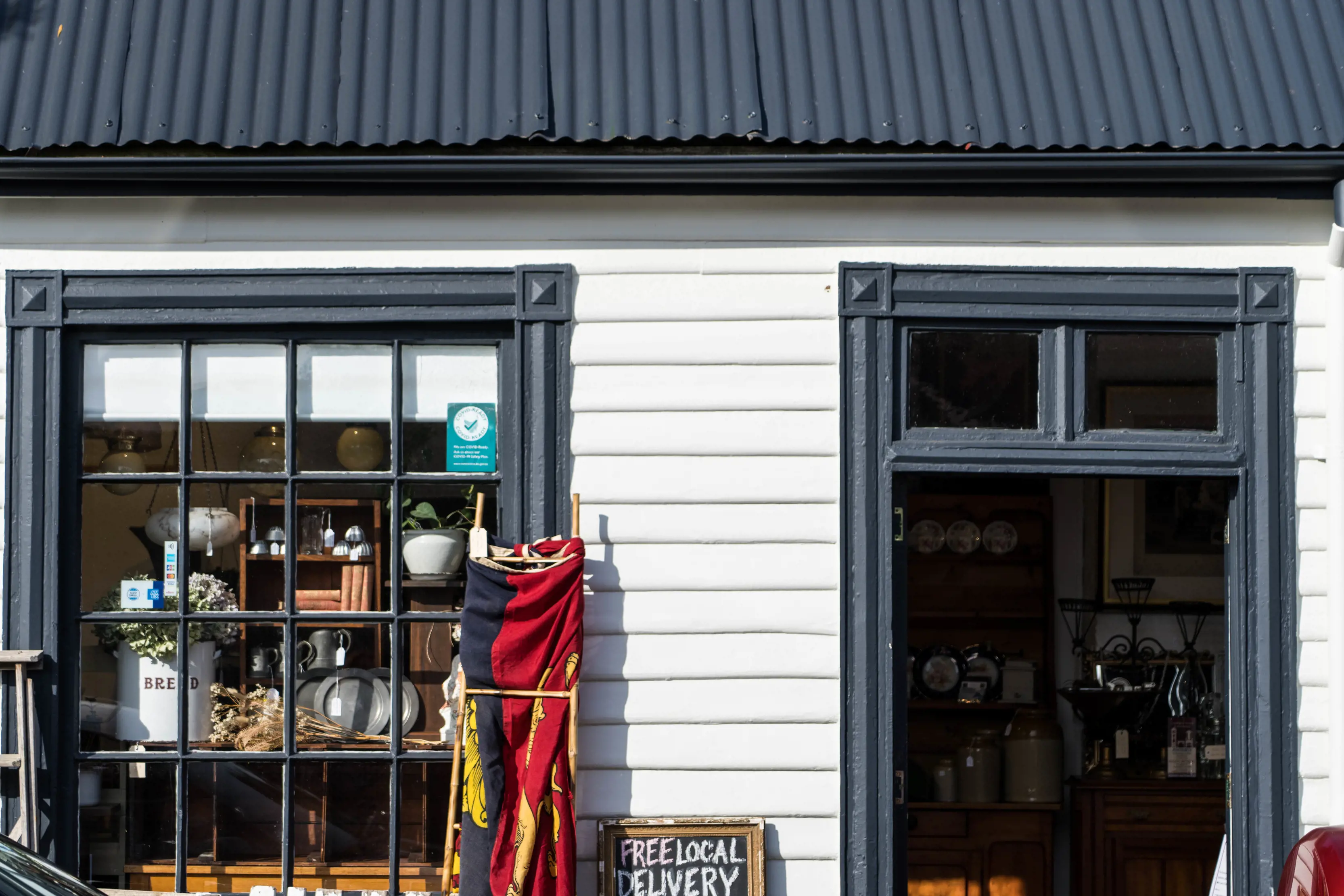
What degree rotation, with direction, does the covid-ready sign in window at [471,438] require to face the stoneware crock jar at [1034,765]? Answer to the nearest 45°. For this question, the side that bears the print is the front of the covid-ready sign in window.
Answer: approximately 135° to its left

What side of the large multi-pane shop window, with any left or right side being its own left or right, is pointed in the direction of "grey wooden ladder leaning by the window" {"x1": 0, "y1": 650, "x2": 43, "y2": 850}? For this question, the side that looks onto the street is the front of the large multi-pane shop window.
right

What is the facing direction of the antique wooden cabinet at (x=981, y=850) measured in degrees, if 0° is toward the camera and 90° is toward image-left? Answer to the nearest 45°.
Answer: approximately 0°

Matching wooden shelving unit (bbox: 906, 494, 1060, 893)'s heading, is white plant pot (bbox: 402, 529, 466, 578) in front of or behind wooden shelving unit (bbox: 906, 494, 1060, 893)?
in front
